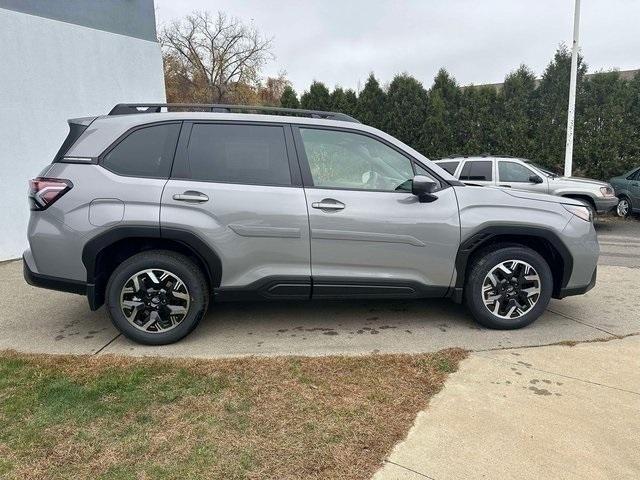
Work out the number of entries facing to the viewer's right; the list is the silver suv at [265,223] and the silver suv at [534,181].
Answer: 2

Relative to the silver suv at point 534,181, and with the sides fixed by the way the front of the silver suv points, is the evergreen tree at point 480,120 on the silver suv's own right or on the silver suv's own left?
on the silver suv's own left

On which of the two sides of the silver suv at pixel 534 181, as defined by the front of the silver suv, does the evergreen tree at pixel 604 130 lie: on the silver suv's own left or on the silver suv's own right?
on the silver suv's own left

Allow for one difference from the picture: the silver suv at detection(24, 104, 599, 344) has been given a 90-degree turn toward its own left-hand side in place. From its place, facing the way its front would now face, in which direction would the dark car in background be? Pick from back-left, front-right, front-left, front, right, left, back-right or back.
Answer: front-right

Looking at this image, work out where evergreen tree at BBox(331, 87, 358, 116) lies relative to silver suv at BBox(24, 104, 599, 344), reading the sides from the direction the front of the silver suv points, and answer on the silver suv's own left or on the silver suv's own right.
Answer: on the silver suv's own left

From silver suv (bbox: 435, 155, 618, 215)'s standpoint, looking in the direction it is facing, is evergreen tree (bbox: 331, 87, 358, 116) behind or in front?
behind

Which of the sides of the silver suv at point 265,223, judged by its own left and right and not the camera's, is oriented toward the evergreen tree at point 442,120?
left

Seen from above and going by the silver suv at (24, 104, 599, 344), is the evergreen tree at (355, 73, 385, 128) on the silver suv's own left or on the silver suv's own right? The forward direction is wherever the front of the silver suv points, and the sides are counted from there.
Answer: on the silver suv's own left

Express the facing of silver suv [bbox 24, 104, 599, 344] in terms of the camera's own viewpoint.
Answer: facing to the right of the viewer

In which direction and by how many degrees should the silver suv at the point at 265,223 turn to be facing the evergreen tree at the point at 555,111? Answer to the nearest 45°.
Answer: approximately 45° to its left

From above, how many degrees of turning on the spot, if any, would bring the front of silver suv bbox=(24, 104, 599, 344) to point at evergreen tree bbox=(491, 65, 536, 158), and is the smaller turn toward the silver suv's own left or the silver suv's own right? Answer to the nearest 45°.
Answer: approximately 45° to the silver suv's own left

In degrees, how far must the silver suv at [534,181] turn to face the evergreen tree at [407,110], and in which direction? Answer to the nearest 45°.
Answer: approximately 135° to its left

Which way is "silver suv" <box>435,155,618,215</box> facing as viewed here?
to the viewer's right

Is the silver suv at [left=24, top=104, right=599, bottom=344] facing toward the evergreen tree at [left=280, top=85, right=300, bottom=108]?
no

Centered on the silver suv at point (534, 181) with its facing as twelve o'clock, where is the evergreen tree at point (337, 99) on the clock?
The evergreen tree is roughly at 7 o'clock from the silver suv.

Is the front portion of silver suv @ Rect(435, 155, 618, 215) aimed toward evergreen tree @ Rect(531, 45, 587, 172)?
no

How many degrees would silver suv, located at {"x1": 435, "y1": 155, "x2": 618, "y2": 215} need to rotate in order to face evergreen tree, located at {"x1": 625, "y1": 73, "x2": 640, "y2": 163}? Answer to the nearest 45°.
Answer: approximately 45° to its left

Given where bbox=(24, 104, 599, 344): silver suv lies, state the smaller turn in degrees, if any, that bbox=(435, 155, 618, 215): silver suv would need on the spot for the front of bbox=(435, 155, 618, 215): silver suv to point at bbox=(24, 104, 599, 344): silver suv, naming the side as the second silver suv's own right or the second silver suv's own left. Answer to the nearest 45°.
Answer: approximately 90° to the second silver suv's own right

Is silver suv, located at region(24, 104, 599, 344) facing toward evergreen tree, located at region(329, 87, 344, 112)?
no

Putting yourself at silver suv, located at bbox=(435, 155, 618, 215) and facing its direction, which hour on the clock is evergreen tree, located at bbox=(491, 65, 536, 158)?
The evergreen tree is roughly at 9 o'clock from the silver suv.

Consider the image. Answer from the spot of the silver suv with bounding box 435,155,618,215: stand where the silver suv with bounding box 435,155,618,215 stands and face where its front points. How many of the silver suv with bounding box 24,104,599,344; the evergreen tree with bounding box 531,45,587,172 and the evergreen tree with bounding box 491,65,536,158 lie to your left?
2
